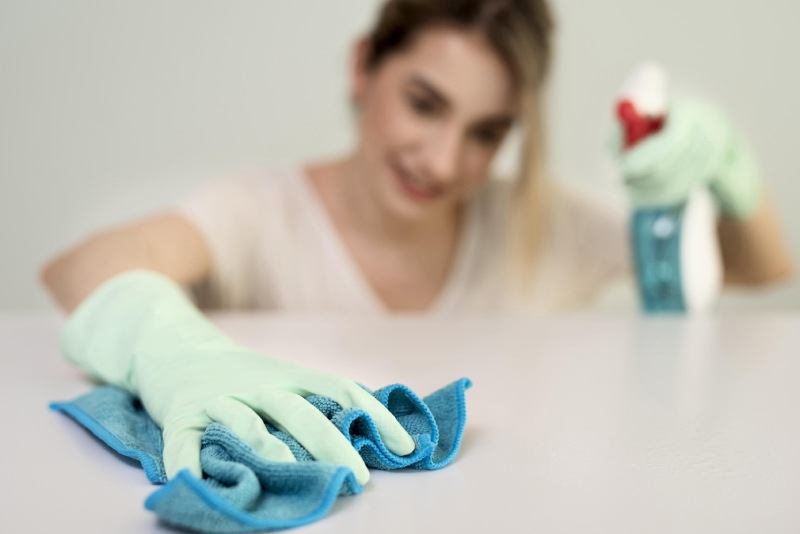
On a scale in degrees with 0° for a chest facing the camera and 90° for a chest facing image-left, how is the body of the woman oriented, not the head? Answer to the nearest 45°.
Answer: approximately 0°
